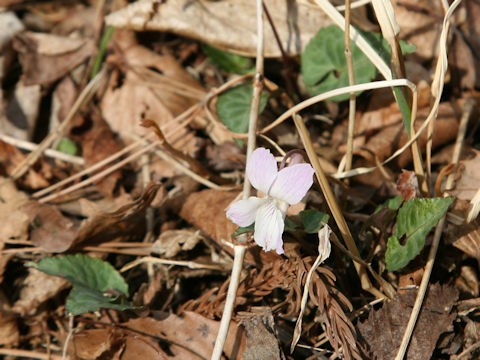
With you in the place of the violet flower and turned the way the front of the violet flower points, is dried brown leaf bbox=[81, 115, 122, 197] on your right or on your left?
on your right

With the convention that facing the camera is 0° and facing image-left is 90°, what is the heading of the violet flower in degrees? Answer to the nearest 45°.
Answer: approximately 45°

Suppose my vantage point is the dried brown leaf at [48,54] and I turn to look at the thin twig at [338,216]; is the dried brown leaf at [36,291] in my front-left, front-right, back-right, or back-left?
front-right

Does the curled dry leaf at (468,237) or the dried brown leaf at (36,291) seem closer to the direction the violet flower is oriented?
the dried brown leaf

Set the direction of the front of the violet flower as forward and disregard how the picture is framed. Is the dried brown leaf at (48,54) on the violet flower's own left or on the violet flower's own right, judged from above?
on the violet flower's own right

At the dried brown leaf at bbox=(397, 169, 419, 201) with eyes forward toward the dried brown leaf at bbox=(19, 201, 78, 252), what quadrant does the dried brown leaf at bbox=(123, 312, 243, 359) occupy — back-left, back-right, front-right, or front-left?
front-left

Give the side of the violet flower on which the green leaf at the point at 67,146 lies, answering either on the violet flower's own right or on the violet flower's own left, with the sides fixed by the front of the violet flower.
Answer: on the violet flower's own right

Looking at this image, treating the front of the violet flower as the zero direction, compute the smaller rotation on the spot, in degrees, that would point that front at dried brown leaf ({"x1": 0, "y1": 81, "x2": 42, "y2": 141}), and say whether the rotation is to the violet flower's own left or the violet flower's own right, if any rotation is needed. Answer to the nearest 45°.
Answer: approximately 90° to the violet flower's own right

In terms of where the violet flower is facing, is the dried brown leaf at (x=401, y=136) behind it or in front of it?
behind
